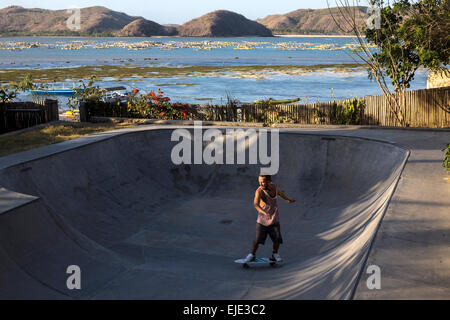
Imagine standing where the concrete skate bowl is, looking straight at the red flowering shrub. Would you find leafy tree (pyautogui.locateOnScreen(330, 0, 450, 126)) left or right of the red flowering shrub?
right

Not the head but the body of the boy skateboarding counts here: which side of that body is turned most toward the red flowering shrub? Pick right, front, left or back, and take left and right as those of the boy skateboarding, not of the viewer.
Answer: back

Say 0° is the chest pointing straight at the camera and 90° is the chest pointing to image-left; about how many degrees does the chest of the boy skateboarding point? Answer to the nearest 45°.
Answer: approximately 0°

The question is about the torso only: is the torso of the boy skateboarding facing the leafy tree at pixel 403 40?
no

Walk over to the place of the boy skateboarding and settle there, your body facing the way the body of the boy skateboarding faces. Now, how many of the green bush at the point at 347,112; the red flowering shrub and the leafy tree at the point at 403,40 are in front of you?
0

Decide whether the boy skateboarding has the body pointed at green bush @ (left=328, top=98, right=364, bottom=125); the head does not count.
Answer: no
